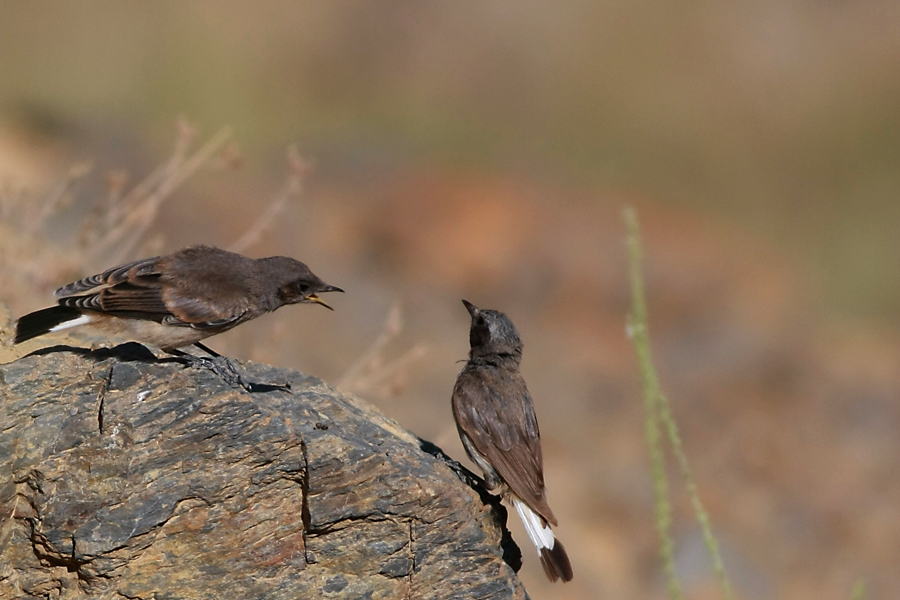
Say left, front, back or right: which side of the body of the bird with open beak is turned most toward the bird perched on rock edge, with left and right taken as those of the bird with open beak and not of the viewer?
front

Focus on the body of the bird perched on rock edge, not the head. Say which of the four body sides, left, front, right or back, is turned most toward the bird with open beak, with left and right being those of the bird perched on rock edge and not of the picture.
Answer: left

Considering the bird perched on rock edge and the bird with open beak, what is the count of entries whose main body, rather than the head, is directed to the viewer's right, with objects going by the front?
1

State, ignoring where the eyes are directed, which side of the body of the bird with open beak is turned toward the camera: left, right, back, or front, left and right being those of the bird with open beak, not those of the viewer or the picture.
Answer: right

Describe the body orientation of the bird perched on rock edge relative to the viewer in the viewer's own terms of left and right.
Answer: facing away from the viewer and to the left of the viewer
